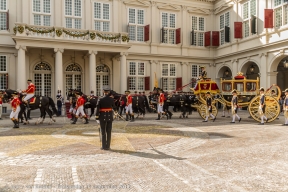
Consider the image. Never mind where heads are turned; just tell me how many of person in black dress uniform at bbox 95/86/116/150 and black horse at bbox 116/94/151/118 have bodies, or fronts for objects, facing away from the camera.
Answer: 1

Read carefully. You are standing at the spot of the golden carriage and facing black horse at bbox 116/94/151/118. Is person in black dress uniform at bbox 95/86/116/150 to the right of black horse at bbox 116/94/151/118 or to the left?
left

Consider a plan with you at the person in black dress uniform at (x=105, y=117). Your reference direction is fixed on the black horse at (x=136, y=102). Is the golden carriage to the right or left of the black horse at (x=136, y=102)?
right

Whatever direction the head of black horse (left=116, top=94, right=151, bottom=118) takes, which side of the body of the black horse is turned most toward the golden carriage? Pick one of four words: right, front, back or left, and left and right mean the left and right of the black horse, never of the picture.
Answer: back

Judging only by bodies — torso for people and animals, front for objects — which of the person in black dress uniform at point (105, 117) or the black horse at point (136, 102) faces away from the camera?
the person in black dress uniform

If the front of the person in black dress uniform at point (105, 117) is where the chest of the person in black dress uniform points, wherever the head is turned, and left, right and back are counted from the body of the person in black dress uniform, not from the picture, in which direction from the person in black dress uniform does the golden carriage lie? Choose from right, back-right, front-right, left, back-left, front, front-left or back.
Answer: front-right

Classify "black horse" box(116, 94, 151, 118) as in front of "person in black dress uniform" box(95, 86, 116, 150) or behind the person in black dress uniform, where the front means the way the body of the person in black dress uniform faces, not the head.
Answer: in front

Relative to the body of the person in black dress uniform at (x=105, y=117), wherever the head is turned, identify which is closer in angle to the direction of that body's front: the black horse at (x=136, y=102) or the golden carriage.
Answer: the black horse

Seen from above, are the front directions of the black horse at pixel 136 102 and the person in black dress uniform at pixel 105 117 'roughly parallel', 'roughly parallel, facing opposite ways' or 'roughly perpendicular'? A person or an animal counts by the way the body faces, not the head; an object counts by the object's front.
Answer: roughly perpendicular

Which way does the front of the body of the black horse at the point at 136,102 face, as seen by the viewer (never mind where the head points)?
to the viewer's left

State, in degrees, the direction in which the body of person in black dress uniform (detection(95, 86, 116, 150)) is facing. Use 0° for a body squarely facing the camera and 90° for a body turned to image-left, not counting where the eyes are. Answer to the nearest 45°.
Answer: approximately 180°

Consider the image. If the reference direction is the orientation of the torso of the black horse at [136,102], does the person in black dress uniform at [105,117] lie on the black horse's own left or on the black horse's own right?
on the black horse's own left

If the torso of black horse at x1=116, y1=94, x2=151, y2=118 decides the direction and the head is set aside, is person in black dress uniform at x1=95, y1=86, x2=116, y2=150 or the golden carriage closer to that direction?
the person in black dress uniform
